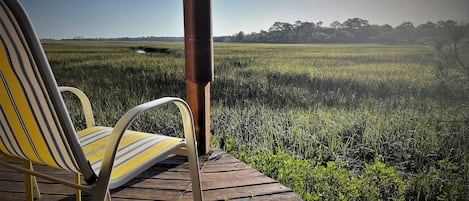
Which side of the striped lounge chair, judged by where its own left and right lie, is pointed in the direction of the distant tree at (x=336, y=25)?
front

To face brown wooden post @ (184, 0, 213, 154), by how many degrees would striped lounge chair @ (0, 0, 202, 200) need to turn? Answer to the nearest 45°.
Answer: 0° — it already faces it

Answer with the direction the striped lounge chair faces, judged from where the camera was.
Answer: facing away from the viewer and to the right of the viewer

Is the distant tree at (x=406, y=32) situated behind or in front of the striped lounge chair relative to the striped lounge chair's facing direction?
in front

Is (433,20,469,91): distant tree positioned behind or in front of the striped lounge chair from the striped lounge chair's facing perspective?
in front
